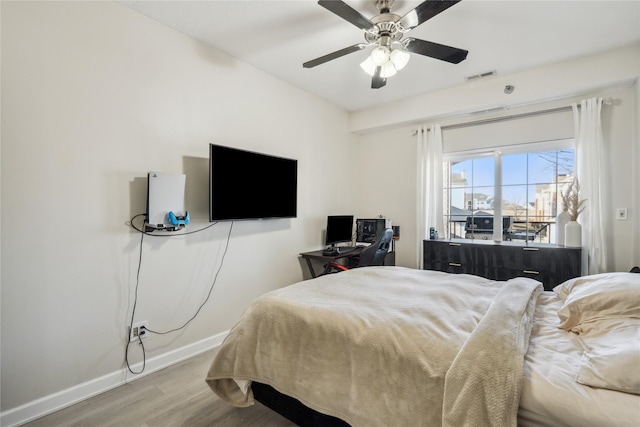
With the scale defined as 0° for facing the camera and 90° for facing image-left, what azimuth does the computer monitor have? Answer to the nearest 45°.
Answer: approximately 315°

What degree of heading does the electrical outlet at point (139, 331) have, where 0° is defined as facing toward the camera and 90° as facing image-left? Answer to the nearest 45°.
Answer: approximately 315°

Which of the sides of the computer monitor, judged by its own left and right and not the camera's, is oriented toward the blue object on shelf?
right

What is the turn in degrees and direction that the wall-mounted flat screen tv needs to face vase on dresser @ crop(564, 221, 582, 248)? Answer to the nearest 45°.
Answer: approximately 45° to its left

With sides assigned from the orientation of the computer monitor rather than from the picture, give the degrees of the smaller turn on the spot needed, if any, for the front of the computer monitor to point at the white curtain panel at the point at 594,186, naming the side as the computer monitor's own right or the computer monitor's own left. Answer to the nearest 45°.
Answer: approximately 45° to the computer monitor's own left

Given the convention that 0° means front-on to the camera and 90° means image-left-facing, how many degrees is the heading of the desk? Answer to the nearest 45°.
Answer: approximately 315°
